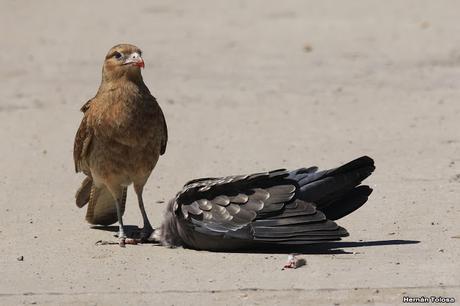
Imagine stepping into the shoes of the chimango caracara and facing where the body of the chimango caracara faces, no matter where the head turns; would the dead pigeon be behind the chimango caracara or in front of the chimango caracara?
in front

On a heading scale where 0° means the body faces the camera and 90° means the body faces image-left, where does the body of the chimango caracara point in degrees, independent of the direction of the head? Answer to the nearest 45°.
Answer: approximately 315°

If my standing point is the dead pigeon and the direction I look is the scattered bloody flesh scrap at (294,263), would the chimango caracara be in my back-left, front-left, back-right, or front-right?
back-right

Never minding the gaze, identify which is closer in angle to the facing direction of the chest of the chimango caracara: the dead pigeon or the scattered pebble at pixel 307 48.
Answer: the dead pigeon

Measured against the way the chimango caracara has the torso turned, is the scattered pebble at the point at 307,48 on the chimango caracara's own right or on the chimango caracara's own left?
on the chimango caracara's own left

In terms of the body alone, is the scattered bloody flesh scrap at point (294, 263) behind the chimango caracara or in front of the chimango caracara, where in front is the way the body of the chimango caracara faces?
in front
